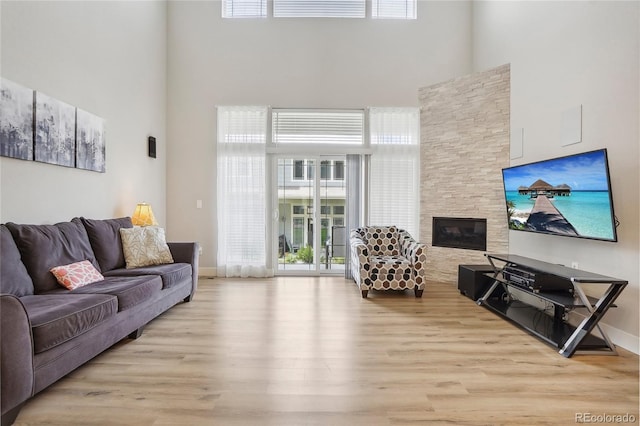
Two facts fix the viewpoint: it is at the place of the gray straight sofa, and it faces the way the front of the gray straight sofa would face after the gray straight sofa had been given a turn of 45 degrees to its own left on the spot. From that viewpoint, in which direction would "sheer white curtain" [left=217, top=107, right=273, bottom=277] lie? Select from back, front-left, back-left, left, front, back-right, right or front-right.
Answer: front-left

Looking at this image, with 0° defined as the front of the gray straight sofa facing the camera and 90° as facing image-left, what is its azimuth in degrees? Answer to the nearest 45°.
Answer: approximately 315°

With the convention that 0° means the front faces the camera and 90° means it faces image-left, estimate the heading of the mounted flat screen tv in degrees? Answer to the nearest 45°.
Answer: approximately 45°

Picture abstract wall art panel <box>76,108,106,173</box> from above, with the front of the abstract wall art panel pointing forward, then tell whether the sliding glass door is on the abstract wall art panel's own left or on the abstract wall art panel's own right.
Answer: on the abstract wall art panel's own left

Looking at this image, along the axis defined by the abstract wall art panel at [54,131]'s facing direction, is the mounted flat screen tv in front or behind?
in front

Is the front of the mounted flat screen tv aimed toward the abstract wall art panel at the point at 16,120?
yes

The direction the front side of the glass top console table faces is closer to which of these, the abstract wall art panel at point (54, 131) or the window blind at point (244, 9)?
the abstract wall art panel

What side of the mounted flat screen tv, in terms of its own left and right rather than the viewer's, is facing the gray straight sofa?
front

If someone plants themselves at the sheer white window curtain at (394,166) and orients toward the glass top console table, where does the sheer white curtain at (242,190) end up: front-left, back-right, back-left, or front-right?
back-right
